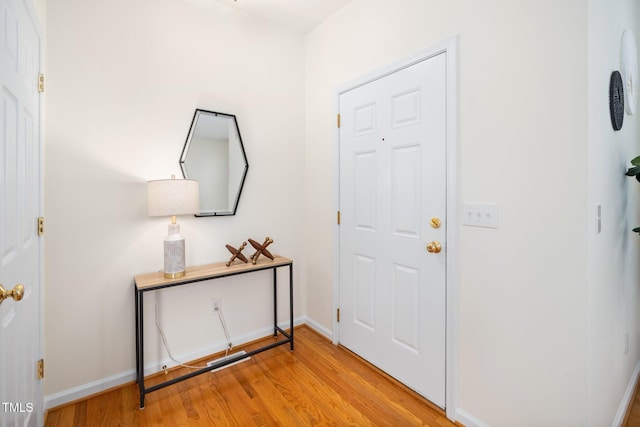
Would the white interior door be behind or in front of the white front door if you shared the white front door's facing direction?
in front

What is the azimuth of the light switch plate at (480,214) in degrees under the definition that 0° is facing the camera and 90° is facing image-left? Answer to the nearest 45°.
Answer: approximately 0°

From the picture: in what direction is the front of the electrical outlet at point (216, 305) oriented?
toward the camera

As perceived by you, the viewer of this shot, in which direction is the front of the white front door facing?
facing the viewer and to the left of the viewer

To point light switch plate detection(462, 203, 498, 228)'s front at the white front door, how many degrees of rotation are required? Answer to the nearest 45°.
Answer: approximately 135° to its right

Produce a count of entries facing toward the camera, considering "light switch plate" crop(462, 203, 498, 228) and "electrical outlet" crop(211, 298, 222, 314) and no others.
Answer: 2

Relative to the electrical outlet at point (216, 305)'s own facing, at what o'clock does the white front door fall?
The white front door is roughly at 10 o'clock from the electrical outlet.

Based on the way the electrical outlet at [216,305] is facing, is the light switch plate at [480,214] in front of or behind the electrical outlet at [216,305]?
in front

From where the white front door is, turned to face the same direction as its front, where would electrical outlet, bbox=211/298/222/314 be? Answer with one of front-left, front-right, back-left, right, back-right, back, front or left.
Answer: front-right

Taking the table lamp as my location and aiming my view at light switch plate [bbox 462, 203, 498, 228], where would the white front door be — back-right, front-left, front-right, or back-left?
front-left

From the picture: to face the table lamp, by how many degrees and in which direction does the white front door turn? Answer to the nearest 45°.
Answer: approximately 45° to its right
